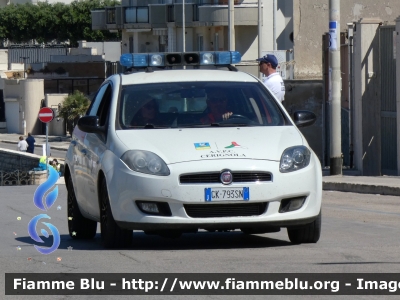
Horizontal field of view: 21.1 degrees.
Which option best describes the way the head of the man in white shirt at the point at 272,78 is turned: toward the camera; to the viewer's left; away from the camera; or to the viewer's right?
to the viewer's left

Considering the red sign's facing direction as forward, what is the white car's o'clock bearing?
The white car is roughly at 12 o'clock from the red sign.

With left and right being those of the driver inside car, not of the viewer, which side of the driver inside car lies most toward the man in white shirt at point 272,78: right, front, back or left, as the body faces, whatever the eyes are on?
back

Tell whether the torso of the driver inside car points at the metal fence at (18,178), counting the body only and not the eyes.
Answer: no

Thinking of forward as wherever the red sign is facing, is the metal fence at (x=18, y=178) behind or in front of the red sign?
in front

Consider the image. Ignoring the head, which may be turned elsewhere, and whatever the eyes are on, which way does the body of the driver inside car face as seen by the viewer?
toward the camera

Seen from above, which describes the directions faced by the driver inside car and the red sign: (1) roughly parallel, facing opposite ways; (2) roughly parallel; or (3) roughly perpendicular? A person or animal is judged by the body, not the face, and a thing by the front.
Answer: roughly parallel

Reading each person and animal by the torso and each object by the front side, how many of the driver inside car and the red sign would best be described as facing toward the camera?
2

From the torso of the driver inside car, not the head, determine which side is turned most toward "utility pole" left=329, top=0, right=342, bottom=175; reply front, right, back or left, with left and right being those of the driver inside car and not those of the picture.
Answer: back

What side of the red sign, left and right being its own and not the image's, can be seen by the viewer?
front

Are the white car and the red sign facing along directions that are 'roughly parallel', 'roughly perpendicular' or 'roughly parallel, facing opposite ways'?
roughly parallel

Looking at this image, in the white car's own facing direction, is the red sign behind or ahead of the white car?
behind

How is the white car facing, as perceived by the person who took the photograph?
facing the viewer
